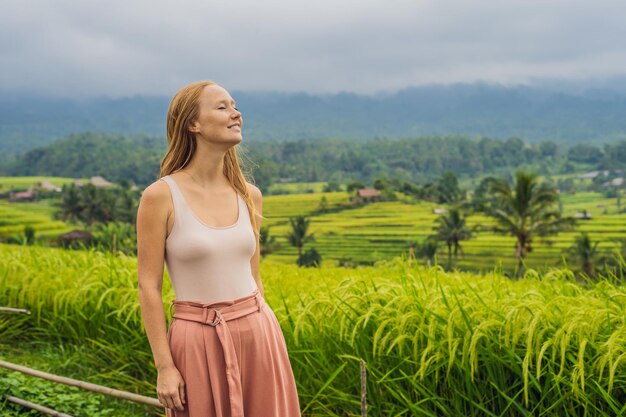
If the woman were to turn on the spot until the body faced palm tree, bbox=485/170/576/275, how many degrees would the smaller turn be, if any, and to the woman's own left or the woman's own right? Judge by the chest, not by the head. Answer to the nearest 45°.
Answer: approximately 90° to the woman's own left
